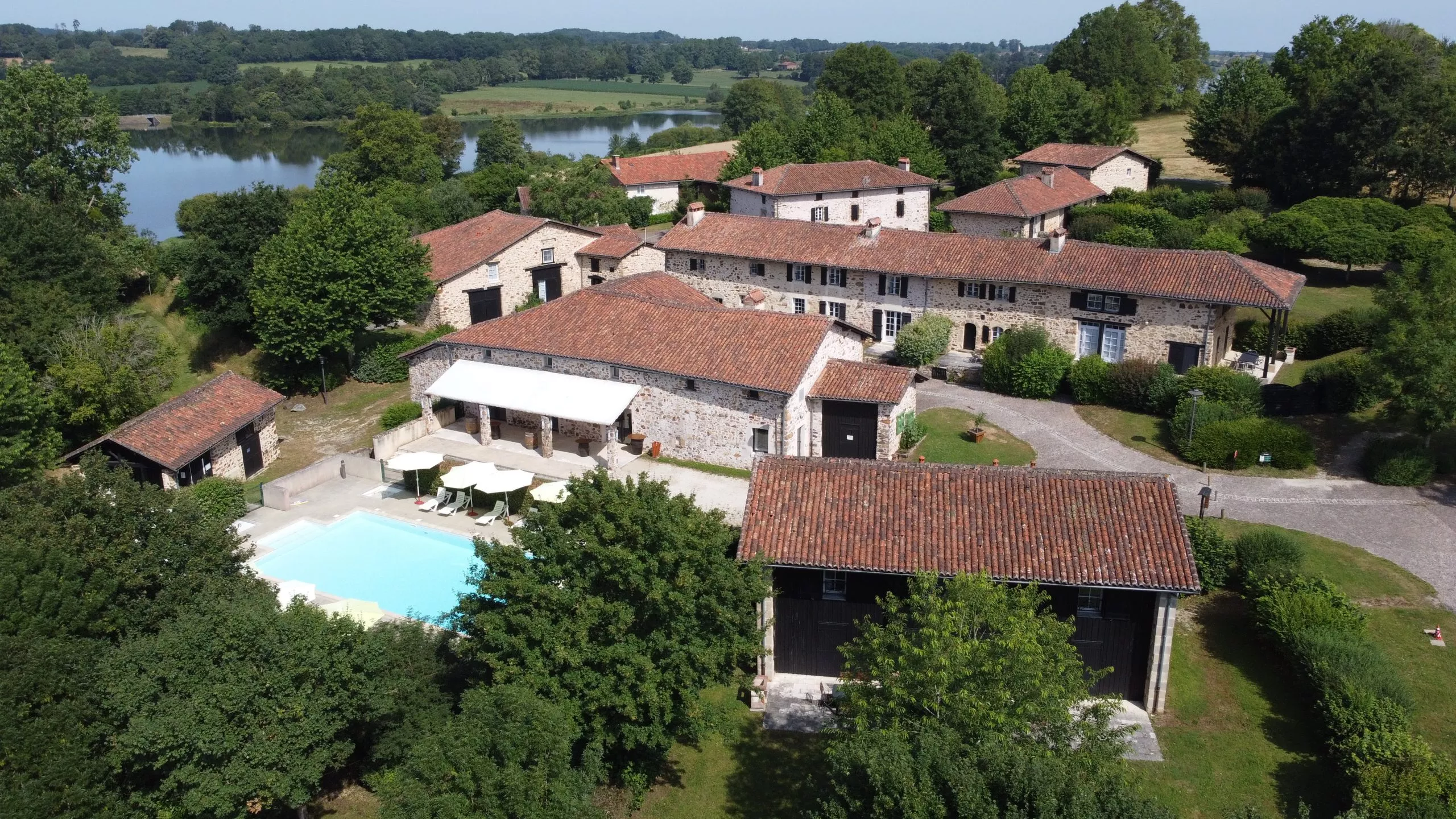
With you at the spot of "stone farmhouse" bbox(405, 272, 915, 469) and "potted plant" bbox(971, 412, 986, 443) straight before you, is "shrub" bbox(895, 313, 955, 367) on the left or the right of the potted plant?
left

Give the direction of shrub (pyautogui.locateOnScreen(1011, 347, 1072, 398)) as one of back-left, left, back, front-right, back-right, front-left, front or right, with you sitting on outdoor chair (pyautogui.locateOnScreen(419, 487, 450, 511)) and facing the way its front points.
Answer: back-left

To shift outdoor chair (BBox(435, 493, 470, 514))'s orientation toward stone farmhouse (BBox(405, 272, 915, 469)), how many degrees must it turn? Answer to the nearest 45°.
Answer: approximately 135° to its left

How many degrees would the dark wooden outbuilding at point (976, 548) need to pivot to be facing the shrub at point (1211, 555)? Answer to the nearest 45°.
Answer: approximately 135° to its left

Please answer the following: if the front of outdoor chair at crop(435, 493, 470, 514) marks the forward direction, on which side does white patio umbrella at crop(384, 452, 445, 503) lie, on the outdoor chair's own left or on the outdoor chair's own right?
on the outdoor chair's own right

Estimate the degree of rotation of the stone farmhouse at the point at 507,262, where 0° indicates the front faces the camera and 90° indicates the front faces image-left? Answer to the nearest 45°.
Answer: approximately 315°

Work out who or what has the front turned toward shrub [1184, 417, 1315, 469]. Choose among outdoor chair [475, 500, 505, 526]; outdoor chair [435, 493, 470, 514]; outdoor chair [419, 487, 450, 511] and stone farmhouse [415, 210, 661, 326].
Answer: the stone farmhouse

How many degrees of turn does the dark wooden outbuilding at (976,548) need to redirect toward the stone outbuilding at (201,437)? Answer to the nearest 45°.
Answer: approximately 90° to its right

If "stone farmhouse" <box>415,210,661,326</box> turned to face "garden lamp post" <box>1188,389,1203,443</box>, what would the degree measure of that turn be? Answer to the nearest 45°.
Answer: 0° — it already faces it

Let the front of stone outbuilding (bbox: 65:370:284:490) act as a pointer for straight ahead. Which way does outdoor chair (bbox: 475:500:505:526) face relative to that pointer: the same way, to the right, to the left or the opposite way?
to the right

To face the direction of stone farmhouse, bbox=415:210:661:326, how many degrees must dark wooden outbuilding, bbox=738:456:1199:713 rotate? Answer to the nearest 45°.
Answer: approximately 135° to its right

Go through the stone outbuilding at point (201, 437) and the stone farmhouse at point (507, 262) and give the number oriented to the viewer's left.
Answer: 0

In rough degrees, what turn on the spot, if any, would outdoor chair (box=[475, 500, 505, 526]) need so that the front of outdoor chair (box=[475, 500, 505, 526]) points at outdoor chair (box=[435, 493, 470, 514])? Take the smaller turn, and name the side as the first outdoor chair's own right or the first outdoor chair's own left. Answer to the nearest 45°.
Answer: approximately 90° to the first outdoor chair's own right

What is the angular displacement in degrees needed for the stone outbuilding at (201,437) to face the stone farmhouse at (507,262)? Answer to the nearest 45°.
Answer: approximately 90° to its left

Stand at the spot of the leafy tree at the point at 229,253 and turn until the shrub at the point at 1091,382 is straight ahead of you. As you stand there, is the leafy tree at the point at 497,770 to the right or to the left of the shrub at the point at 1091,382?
right

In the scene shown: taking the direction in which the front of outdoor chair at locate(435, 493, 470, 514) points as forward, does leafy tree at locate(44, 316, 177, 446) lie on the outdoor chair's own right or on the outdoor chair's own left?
on the outdoor chair's own right
